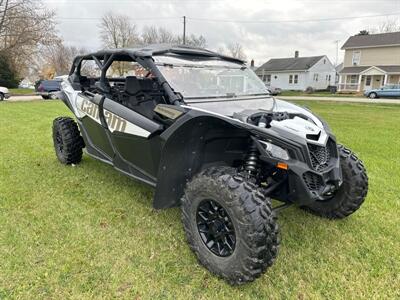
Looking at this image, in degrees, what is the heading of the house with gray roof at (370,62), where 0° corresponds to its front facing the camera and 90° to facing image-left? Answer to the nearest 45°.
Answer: approximately 0°

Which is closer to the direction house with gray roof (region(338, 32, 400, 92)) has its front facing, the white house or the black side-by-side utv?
the black side-by-side utv

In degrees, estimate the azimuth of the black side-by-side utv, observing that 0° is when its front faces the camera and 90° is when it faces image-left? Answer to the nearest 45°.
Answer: approximately 315°

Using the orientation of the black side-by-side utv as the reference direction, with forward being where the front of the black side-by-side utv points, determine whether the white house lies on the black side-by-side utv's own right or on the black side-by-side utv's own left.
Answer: on the black side-by-side utv's own left

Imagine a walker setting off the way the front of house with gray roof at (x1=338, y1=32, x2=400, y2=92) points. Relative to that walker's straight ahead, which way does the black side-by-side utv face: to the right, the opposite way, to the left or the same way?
to the left

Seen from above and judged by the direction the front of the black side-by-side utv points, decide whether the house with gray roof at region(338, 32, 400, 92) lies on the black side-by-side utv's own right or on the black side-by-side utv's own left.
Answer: on the black side-by-side utv's own left

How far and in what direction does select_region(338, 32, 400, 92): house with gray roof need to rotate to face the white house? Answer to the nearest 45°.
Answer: approximately 135° to its right

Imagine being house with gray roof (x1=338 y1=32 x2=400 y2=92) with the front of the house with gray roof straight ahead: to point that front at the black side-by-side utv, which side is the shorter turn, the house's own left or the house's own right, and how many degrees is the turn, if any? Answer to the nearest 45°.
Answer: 0° — it already faces it
